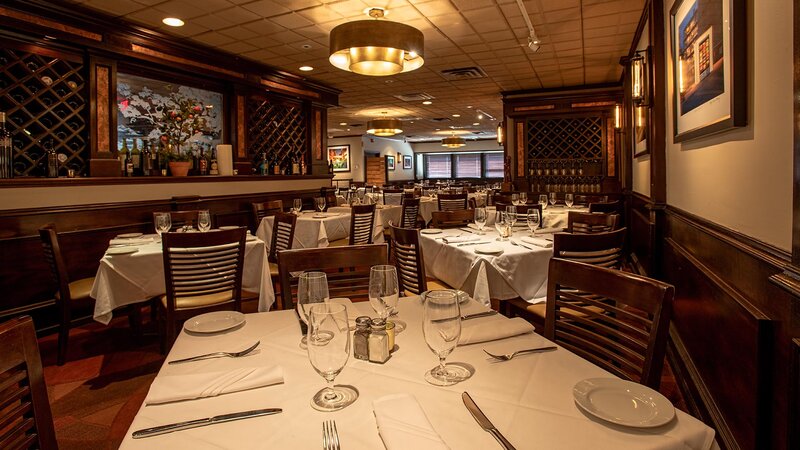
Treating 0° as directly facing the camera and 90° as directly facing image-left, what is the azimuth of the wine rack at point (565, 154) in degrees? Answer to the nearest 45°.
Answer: approximately 0°

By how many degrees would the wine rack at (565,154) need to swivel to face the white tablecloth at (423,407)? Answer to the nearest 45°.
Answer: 0° — it already faces it

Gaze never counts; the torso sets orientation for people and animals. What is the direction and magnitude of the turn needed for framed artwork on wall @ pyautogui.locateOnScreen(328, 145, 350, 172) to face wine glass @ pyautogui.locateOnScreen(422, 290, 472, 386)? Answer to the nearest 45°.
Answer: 0° — it already faces it

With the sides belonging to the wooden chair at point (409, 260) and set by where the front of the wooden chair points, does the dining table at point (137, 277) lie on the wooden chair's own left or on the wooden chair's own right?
on the wooden chair's own left

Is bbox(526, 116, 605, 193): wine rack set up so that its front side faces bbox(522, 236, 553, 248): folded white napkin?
yes

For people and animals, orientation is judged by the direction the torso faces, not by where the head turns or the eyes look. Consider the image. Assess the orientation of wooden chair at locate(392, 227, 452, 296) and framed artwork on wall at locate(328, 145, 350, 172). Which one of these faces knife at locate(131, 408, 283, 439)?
the framed artwork on wall

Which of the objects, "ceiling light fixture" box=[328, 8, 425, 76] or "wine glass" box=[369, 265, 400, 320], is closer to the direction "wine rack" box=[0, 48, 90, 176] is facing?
the ceiling light fixture

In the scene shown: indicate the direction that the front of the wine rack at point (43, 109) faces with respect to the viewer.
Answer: facing the viewer and to the right of the viewer

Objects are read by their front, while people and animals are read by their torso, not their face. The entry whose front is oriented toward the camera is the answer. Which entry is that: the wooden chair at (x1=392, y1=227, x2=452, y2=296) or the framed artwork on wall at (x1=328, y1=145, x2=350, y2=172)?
the framed artwork on wall

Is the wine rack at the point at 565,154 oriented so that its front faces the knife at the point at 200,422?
yes

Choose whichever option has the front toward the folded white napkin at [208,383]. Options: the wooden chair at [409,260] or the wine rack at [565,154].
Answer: the wine rack

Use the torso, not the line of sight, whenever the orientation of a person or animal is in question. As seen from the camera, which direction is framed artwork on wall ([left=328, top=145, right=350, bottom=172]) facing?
toward the camera

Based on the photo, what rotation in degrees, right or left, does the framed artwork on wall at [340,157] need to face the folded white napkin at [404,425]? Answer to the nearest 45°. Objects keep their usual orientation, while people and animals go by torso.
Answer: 0° — it already faces it

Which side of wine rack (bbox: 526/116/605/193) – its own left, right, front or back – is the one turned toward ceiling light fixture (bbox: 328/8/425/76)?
front

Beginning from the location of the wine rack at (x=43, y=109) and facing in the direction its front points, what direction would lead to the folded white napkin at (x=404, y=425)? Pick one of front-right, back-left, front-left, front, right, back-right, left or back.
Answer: front-right

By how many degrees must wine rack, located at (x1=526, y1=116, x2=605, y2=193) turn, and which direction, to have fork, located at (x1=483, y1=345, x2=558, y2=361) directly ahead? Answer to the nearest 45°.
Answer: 0° — it already faces it

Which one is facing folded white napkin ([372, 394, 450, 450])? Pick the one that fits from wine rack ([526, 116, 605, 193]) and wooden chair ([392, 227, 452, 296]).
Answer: the wine rack

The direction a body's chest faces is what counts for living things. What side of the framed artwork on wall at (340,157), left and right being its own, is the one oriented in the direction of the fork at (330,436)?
front
